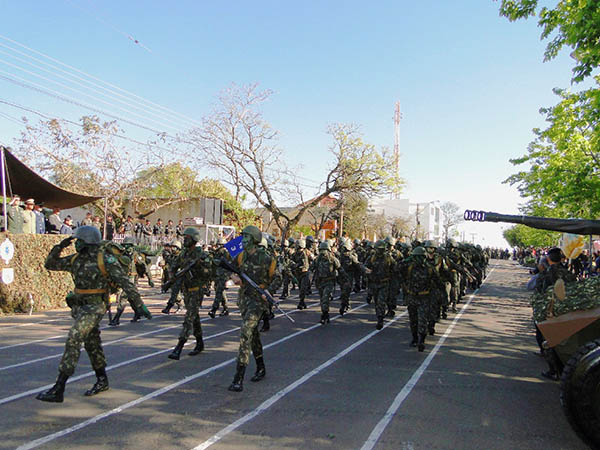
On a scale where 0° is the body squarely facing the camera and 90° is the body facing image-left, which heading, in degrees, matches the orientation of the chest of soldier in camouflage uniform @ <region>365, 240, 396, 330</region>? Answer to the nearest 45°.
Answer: approximately 0°

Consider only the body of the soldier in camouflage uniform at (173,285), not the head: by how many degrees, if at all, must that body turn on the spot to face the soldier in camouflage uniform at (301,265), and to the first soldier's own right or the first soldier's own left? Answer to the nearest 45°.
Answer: approximately 180°

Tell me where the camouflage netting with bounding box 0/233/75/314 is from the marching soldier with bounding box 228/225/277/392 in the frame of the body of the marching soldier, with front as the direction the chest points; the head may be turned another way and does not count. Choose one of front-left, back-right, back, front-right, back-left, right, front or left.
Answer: right

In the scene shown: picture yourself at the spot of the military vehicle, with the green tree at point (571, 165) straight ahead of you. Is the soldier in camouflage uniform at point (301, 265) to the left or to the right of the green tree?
left

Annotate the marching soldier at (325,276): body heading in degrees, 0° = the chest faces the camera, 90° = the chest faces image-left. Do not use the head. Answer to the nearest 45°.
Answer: approximately 0°

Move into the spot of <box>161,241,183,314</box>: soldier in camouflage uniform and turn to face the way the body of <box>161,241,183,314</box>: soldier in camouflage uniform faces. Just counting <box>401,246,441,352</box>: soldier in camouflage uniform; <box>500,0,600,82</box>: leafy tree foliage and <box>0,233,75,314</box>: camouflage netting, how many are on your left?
2

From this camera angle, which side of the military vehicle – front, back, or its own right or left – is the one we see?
left

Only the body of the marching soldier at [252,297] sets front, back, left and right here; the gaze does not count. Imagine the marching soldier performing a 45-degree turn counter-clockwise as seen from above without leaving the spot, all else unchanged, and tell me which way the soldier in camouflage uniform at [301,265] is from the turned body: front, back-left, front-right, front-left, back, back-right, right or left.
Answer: back

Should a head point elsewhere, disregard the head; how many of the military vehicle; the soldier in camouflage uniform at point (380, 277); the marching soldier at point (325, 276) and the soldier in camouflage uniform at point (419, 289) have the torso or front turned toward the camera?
3
